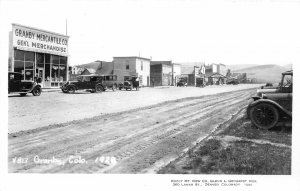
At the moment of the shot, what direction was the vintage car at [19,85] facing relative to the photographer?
facing to the right of the viewer

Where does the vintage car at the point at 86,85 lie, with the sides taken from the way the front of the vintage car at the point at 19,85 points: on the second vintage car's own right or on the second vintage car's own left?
on the second vintage car's own left

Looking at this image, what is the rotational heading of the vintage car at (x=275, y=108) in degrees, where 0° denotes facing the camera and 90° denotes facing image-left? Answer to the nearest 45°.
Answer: approximately 90°

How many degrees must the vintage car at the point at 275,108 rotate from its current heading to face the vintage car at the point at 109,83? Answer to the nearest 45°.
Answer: approximately 45° to its right

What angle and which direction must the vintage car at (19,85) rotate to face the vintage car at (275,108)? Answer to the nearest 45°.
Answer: approximately 45° to its right
